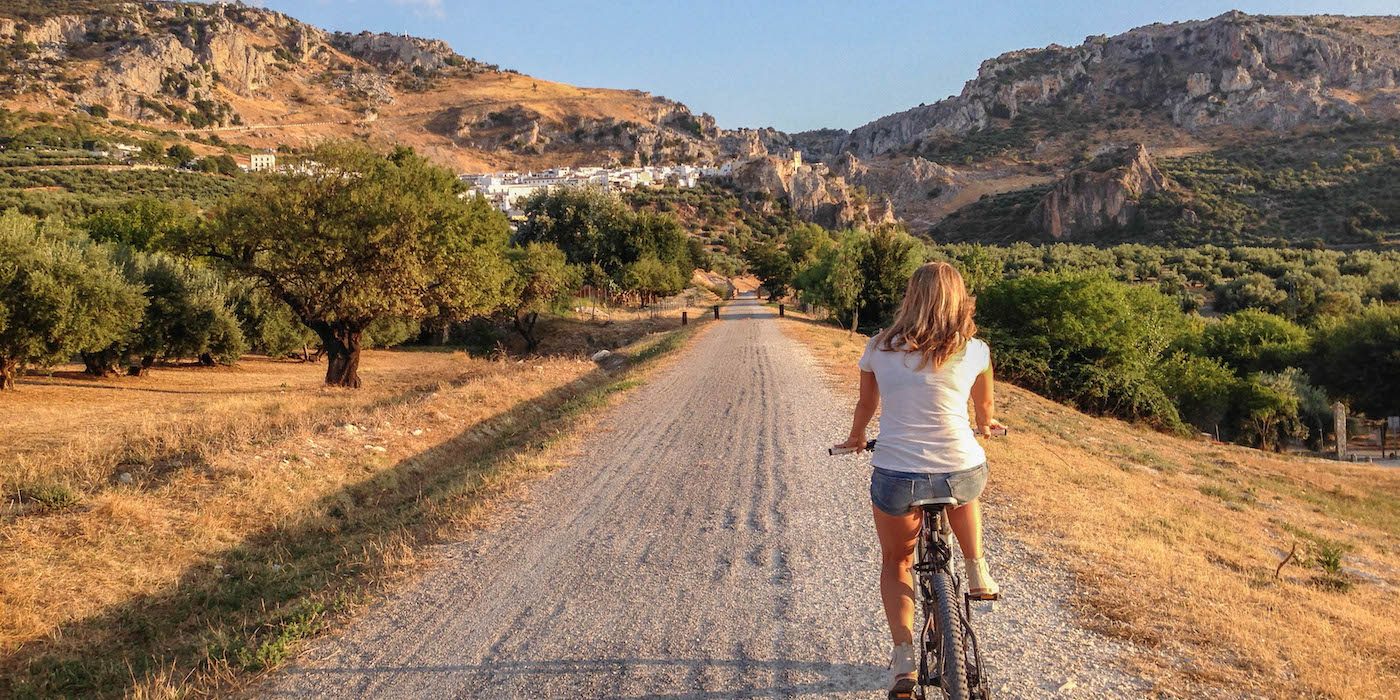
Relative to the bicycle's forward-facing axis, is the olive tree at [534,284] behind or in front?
in front

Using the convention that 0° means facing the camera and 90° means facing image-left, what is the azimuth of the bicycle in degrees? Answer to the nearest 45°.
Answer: approximately 180°

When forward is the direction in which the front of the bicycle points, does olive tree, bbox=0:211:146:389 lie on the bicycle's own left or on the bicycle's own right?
on the bicycle's own left

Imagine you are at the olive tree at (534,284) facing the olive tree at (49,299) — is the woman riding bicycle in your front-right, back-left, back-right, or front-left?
front-left

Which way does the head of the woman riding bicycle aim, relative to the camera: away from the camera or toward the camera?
away from the camera

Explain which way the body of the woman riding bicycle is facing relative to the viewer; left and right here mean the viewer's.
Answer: facing away from the viewer

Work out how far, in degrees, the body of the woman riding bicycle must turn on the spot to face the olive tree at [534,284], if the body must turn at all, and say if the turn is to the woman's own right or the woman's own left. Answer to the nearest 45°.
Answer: approximately 45° to the woman's own left
